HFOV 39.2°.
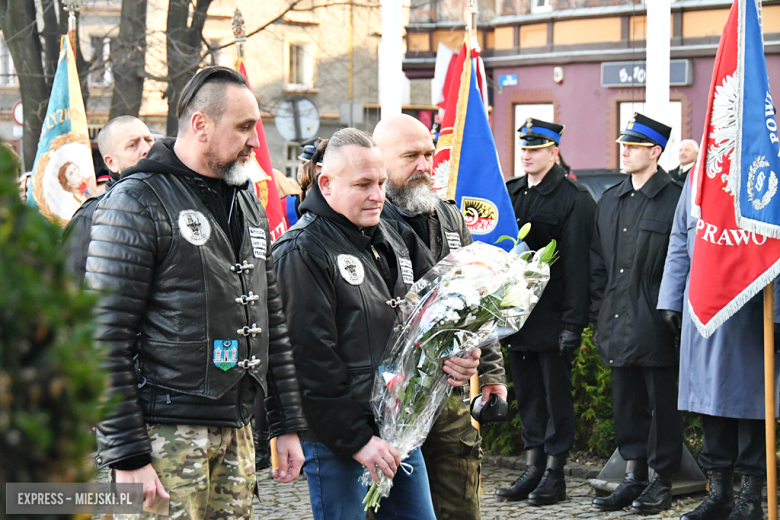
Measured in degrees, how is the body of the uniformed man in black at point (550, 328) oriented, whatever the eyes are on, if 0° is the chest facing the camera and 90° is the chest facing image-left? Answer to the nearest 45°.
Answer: approximately 45°

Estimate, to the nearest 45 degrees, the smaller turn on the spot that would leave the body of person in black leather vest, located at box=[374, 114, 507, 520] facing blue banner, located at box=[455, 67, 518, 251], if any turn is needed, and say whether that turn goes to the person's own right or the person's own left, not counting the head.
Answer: approximately 135° to the person's own left

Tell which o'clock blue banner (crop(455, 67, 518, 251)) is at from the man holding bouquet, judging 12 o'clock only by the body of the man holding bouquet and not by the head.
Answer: The blue banner is roughly at 8 o'clock from the man holding bouquet.

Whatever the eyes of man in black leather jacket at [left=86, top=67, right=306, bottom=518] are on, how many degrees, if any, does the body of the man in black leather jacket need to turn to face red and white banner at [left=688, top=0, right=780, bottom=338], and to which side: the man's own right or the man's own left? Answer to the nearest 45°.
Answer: approximately 90° to the man's own left

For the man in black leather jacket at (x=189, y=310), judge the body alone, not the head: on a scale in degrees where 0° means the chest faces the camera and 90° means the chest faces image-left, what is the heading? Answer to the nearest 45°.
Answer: approximately 315°

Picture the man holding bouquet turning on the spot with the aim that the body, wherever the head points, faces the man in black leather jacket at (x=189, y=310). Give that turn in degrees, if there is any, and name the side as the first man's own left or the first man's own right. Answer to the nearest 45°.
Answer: approximately 90° to the first man's own right

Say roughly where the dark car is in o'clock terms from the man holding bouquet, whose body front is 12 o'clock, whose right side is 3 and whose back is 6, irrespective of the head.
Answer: The dark car is roughly at 8 o'clock from the man holding bouquet.
